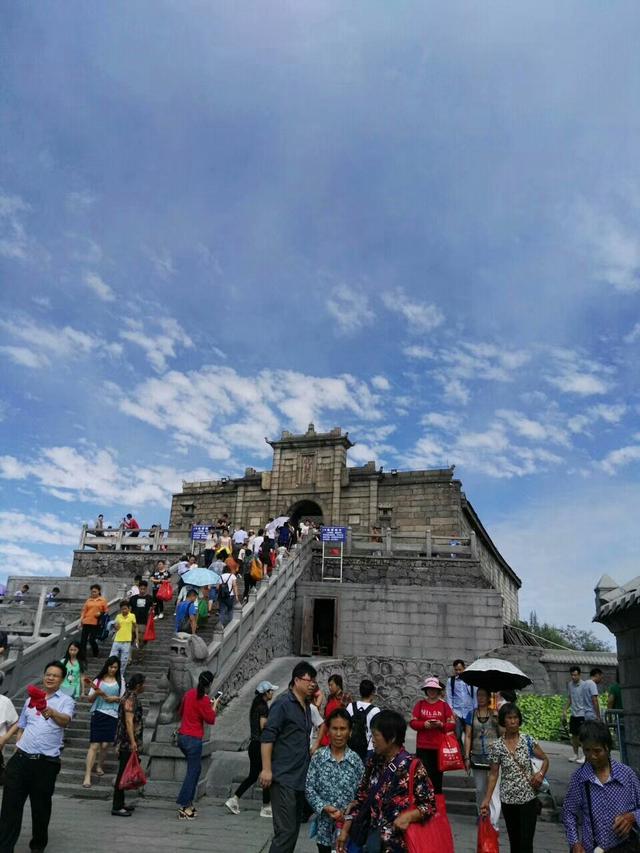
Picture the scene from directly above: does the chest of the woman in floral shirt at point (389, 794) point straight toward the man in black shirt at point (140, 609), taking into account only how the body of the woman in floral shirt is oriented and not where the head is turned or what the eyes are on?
no

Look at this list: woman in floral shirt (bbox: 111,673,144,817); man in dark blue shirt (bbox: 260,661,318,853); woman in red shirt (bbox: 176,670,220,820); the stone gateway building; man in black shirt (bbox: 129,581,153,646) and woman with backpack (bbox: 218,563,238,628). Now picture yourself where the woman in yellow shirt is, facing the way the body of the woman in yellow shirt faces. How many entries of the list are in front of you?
3

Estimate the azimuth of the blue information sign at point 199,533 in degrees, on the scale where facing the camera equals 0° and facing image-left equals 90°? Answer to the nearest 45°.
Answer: approximately 0°

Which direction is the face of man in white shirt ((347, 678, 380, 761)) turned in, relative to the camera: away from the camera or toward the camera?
away from the camera

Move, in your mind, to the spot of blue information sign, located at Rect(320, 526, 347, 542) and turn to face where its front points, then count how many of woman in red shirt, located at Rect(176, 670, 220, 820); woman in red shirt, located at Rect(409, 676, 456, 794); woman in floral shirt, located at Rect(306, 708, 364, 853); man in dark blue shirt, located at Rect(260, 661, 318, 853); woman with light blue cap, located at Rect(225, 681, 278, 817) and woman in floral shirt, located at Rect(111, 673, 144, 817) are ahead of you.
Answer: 6

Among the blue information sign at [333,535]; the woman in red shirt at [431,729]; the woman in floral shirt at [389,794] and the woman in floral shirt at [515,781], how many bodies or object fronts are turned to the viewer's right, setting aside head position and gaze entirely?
0

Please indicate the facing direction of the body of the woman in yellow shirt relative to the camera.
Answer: toward the camera

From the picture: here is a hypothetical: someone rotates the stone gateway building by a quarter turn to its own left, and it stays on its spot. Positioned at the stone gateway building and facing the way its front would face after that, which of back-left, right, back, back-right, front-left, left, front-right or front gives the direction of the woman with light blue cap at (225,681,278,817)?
front-right

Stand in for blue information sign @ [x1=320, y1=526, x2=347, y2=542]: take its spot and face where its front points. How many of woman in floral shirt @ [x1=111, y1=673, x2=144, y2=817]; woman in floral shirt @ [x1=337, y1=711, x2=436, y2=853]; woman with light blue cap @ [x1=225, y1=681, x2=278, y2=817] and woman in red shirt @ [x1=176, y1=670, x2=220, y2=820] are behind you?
0

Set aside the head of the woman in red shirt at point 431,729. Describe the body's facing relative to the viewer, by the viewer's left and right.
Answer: facing the viewer

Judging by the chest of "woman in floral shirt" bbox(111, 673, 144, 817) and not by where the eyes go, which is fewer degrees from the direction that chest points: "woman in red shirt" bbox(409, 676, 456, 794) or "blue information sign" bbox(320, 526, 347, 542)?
the woman in red shirt

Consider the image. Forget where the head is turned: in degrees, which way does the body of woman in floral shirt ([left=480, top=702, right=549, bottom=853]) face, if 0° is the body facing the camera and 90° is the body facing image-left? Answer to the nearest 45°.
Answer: approximately 0°

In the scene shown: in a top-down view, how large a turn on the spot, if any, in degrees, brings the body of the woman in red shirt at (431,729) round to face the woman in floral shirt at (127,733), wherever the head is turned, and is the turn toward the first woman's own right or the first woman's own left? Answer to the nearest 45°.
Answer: approximately 90° to the first woman's own right

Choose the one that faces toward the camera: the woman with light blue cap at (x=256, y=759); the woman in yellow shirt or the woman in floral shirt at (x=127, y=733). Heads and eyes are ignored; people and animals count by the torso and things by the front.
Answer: the woman in yellow shirt

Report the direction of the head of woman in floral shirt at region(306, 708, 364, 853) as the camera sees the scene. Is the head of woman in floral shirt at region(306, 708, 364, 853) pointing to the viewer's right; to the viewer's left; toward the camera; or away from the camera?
toward the camera

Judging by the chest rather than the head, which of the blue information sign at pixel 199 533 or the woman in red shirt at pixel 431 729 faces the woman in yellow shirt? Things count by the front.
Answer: the blue information sign

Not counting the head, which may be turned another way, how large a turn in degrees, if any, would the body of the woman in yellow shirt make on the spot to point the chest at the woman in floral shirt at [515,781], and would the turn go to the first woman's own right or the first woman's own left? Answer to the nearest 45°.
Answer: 0° — they already face them

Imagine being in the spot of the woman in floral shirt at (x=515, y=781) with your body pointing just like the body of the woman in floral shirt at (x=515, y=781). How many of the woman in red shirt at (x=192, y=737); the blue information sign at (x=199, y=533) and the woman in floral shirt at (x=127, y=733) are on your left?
0
